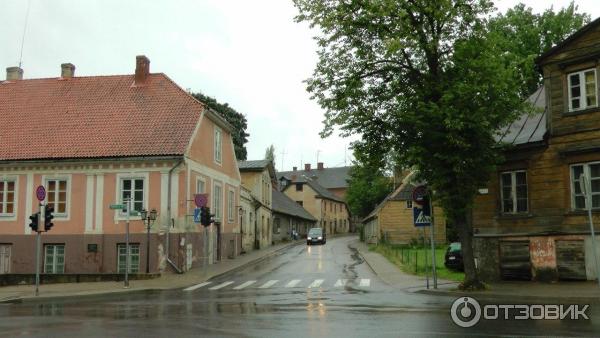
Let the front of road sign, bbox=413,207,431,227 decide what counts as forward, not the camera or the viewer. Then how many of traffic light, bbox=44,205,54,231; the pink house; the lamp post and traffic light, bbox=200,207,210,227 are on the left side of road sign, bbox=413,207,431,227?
0

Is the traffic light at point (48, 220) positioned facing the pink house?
no

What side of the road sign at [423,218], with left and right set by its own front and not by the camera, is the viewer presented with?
front

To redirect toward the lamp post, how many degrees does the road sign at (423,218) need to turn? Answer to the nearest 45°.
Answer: approximately 135° to its right

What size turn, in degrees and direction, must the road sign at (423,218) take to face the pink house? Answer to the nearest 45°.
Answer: approximately 135° to its right

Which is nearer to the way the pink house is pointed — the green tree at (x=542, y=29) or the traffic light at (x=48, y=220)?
the traffic light

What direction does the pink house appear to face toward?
toward the camera

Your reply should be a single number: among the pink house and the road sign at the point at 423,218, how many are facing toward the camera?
2
